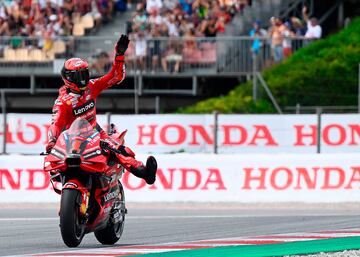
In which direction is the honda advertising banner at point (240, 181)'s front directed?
toward the camera

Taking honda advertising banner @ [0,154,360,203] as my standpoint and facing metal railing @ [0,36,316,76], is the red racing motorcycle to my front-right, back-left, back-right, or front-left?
back-left

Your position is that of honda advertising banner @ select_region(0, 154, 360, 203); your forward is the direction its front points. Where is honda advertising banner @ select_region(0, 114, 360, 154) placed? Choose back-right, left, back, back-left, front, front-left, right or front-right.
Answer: back

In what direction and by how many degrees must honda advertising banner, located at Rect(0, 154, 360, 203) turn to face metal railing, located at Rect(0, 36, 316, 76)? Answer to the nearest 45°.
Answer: approximately 180°

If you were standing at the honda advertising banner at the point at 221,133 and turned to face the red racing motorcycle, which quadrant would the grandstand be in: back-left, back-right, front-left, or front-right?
back-right

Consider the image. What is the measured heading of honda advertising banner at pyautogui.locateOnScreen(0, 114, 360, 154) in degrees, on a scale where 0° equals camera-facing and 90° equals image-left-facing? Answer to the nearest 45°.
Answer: approximately 0°

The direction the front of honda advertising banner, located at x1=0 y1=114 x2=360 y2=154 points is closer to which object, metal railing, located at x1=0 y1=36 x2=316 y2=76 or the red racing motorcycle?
the red racing motorcycle

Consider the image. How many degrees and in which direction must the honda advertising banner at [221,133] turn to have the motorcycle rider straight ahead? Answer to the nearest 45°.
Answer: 0° — it already faces them

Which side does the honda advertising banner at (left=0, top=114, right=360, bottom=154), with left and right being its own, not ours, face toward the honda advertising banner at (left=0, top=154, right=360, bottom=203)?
front

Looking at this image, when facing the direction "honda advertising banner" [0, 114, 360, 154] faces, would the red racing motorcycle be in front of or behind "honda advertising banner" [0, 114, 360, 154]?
in front

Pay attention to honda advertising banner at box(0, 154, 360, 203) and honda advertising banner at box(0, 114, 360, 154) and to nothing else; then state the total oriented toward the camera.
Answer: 2
